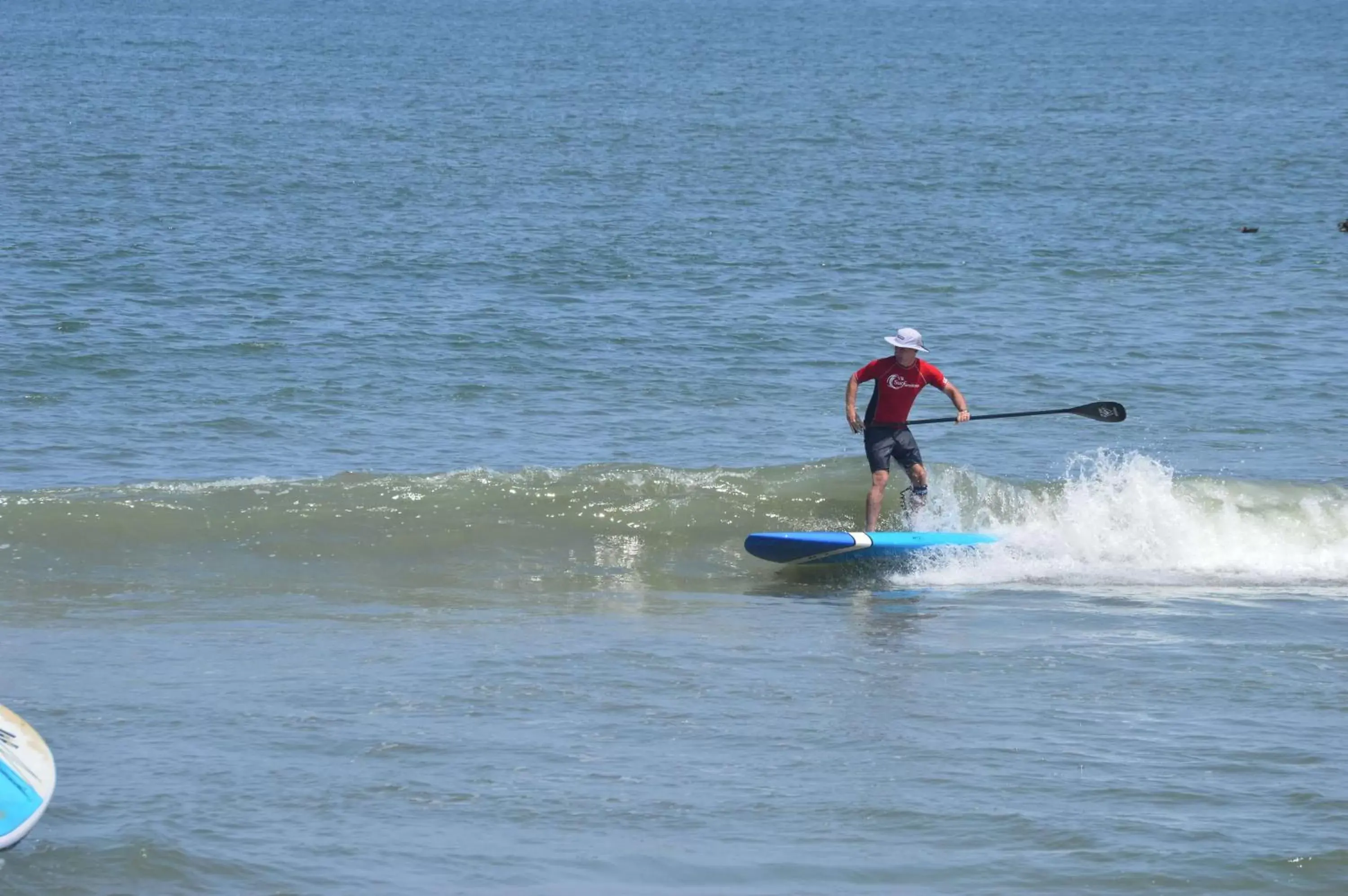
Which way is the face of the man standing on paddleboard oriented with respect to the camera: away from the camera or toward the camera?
toward the camera

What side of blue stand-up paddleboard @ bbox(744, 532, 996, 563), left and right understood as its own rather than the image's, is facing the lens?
left

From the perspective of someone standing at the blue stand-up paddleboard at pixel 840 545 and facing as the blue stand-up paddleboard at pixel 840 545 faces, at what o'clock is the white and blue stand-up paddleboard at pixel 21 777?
the white and blue stand-up paddleboard at pixel 21 777 is roughly at 10 o'clock from the blue stand-up paddleboard at pixel 840 545.
